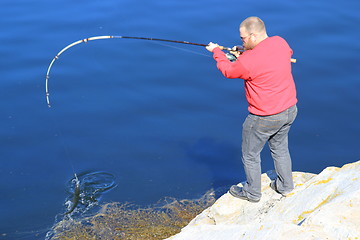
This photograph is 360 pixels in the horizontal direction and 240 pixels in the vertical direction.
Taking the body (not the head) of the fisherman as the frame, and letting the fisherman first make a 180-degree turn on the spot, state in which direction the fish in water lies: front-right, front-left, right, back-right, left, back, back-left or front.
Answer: back

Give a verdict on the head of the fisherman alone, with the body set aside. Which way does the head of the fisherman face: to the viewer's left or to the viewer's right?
to the viewer's left

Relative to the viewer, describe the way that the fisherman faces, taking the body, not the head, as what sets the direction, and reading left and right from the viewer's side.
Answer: facing away from the viewer and to the left of the viewer
